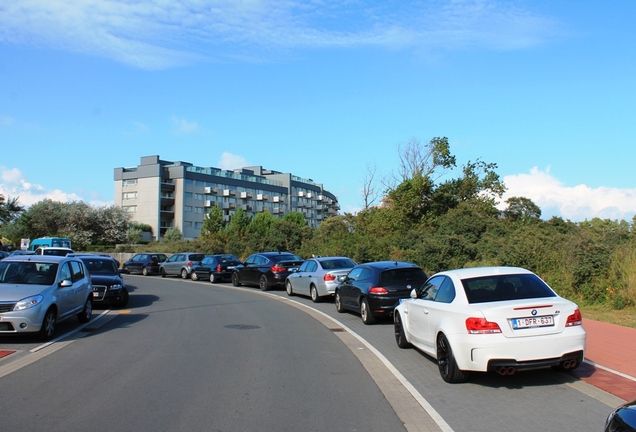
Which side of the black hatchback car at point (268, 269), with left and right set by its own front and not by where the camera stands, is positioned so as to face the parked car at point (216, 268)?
front

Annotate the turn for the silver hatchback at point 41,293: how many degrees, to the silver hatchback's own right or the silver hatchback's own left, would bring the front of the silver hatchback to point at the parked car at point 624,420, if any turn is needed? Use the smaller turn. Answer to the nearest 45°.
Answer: approximately 45° to the silver hatchback's own left

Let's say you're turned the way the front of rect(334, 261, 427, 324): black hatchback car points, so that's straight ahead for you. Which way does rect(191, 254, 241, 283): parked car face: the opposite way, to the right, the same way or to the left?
the same way

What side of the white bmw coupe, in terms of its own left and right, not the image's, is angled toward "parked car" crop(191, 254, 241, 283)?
front

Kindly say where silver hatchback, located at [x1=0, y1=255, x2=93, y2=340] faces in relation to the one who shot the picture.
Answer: facing the viewer and to the left of the viewer

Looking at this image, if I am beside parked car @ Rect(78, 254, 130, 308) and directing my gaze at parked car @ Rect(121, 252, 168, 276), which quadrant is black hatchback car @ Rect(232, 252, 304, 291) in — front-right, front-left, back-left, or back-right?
front-right

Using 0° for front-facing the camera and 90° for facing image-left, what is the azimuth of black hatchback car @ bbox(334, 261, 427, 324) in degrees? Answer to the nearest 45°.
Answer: approximately 135°

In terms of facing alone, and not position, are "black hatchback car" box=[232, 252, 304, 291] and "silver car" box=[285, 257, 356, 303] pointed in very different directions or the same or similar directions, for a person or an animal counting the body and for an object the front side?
same or similar directions

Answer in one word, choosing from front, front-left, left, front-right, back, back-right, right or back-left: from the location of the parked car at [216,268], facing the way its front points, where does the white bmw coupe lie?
back-left

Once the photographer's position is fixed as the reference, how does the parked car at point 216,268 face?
facing away from the viewer and to the left of the viewer

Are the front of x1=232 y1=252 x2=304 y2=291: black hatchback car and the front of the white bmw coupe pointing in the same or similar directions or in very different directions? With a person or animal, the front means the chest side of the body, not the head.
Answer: same or similar directions

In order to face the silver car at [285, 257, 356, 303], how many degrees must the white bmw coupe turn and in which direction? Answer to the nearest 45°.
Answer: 0° — it already faces it

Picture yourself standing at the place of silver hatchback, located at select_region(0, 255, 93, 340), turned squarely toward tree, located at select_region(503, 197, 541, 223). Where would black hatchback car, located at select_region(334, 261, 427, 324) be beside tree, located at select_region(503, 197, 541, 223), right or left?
right

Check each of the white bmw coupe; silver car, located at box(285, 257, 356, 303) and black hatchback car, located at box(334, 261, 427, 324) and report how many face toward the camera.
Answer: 0

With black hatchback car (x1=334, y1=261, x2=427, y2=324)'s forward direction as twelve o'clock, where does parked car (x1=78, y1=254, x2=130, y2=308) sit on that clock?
The parked car is roughly at 11 o'clock from the black hatchback car.

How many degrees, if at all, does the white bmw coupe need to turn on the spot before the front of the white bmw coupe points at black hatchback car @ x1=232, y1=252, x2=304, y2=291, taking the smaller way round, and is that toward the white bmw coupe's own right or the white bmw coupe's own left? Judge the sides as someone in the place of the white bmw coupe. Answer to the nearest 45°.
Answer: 0° — it already faces it

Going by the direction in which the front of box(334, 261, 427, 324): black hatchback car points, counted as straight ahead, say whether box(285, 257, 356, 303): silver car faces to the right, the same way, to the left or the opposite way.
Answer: the same way

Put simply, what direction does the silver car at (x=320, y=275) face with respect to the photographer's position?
facing away from the viewer and to the left of the viewer

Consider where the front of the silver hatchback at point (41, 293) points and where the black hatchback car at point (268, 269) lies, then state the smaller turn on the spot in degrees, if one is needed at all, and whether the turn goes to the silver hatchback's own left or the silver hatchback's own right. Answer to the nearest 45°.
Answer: approximately 180°
